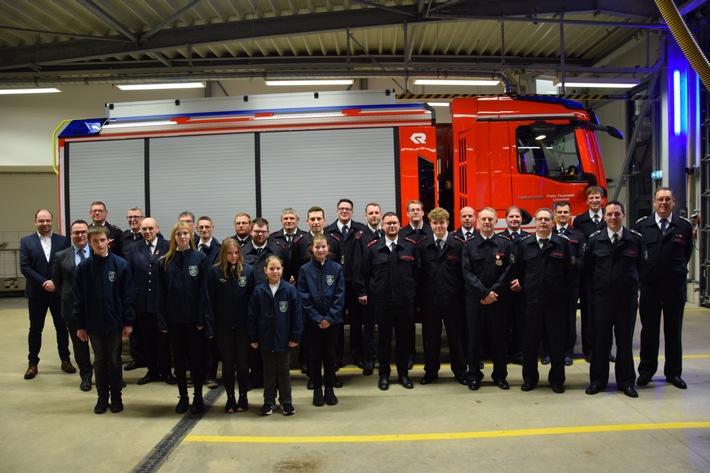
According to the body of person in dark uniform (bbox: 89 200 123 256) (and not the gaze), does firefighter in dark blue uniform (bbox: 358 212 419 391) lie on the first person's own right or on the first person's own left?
on the first person's own left

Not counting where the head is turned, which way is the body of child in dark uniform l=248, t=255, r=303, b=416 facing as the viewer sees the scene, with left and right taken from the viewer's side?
facing the viewer

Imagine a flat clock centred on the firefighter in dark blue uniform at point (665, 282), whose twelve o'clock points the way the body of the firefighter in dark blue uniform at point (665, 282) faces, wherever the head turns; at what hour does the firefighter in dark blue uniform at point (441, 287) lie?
the firefighter in dark blue uniform at point (441, 287) is roughly at 2 o'clock from the firefighter in dark blue uniform at point (665, 282).

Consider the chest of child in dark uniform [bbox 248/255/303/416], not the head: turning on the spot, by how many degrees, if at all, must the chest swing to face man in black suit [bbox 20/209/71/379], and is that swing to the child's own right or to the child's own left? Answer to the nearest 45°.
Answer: approximately 135° to the child's own right

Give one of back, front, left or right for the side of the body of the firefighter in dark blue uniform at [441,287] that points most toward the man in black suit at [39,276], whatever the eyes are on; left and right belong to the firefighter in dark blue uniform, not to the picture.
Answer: right

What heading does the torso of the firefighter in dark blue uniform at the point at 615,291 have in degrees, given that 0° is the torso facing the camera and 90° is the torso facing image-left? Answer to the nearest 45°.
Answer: approximately 0°

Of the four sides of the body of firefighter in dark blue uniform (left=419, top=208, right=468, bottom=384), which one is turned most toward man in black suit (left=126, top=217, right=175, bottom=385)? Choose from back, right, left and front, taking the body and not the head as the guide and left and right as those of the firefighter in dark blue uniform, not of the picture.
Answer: right

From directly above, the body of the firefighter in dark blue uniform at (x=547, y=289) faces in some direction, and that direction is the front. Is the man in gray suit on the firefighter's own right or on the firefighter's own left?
on the firefighter's own right

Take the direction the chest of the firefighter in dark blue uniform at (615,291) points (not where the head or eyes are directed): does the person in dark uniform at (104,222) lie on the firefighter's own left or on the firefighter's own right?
on the firefighter's own right

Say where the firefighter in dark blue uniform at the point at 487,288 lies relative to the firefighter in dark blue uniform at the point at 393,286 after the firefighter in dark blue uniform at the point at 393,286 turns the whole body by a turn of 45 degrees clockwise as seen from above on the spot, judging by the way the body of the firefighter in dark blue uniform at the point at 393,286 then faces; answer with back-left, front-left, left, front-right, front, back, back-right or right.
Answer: back-left

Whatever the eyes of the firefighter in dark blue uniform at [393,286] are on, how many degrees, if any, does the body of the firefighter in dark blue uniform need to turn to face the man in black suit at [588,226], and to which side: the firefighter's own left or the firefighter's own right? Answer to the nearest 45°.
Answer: approximately 135° to the firefighter's own left

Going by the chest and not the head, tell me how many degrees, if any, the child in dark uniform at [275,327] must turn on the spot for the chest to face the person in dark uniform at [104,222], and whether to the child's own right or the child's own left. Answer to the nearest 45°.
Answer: approximately 135° to the child's own right

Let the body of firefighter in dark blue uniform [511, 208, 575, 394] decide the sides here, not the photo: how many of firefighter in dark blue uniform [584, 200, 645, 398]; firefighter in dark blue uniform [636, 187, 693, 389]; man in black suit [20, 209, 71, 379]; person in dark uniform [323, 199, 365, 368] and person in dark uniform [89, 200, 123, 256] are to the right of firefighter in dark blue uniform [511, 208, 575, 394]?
3

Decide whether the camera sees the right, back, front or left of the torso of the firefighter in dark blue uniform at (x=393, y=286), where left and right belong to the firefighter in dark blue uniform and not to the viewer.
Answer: front

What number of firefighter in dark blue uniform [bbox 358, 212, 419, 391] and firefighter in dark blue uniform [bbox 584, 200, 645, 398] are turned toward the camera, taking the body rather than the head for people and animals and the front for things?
2
